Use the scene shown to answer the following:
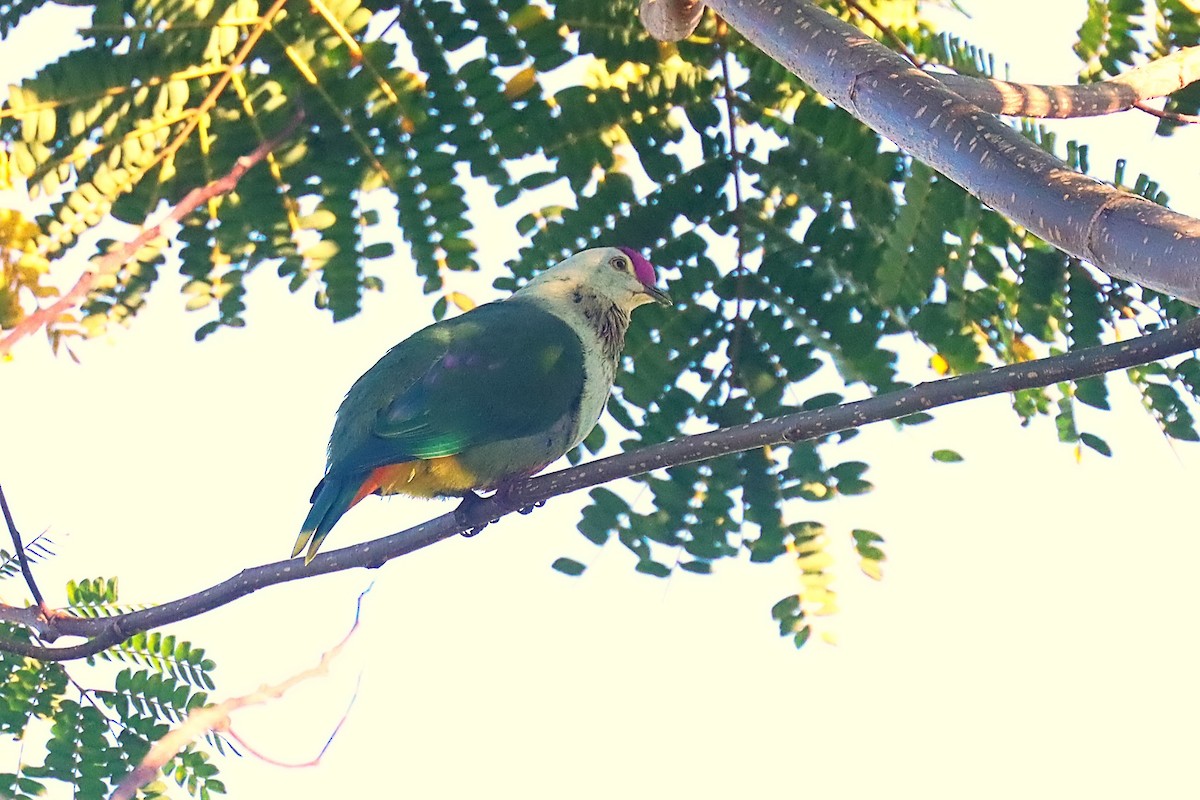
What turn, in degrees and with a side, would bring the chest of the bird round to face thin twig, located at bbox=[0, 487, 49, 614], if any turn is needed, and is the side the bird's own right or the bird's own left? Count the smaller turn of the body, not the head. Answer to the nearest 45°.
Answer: approximately 135° to the bird's own right

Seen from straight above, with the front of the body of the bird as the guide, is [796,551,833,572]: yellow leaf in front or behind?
in front

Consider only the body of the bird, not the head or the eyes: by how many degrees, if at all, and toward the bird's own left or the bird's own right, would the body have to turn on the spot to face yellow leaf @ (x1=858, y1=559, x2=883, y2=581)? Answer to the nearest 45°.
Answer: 0° — it already faces it

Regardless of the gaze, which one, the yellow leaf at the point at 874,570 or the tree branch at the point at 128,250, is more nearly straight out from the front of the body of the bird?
the yellow leaf

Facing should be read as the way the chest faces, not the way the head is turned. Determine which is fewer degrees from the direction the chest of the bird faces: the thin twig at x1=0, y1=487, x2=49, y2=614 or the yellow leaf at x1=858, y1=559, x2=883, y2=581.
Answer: the yellow leaf

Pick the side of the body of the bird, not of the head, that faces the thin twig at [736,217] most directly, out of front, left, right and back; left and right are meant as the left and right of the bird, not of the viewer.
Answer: front

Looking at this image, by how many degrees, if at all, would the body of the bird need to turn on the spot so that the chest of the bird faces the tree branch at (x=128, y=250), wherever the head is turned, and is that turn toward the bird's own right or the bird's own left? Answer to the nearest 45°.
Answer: approximately 135° to the bird's own right

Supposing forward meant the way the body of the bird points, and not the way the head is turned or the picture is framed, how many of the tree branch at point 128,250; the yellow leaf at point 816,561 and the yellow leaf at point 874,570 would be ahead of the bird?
2

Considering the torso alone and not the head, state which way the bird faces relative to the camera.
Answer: to the viewer's right

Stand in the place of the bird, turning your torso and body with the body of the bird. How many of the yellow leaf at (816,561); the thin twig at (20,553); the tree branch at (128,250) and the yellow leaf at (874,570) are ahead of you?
2
